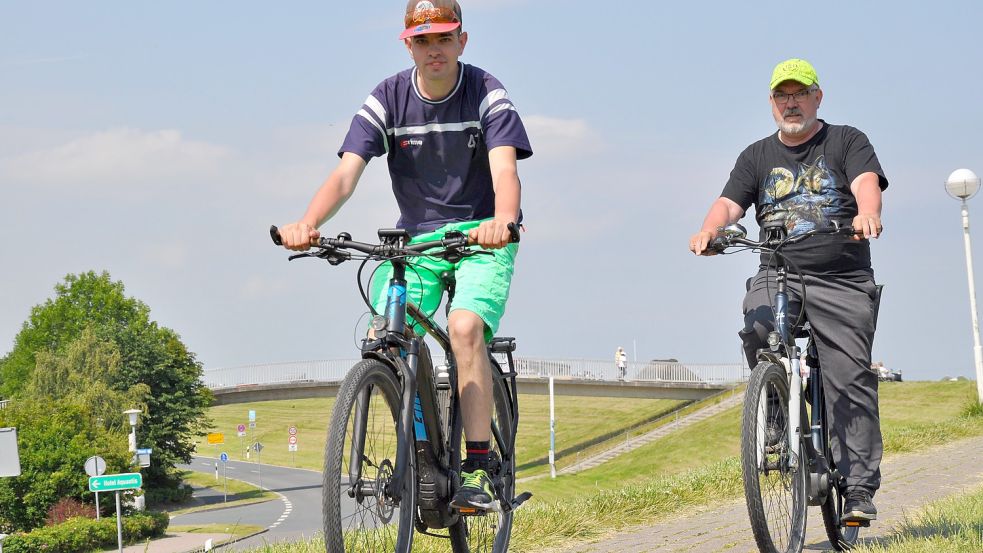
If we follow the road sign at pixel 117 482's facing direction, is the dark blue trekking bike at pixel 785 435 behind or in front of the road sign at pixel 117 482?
in front

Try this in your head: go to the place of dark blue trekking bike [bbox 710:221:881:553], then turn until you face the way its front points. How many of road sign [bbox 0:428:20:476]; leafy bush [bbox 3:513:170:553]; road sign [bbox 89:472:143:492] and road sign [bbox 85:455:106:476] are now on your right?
4

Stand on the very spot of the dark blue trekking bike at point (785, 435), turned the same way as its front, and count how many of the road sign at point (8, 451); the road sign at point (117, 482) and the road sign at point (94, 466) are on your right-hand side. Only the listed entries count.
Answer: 3
